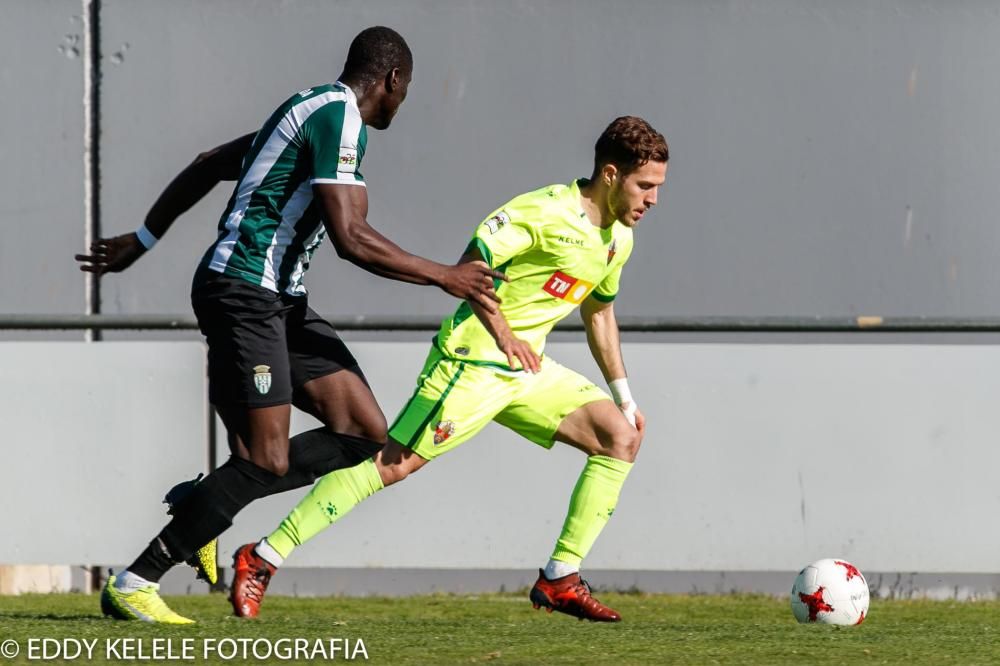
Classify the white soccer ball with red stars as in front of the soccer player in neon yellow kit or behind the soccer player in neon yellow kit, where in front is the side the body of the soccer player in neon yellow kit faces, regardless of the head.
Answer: in front

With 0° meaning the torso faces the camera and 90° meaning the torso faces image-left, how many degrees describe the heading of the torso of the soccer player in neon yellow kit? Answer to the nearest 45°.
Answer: approximately 315°

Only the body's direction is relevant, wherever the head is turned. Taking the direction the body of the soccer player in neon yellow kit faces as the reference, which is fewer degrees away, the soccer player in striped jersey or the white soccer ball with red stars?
the white soccer ball with red stars

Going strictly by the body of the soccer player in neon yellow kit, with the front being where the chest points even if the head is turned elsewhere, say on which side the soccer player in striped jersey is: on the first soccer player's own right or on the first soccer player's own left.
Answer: on the first soccer player's own right
